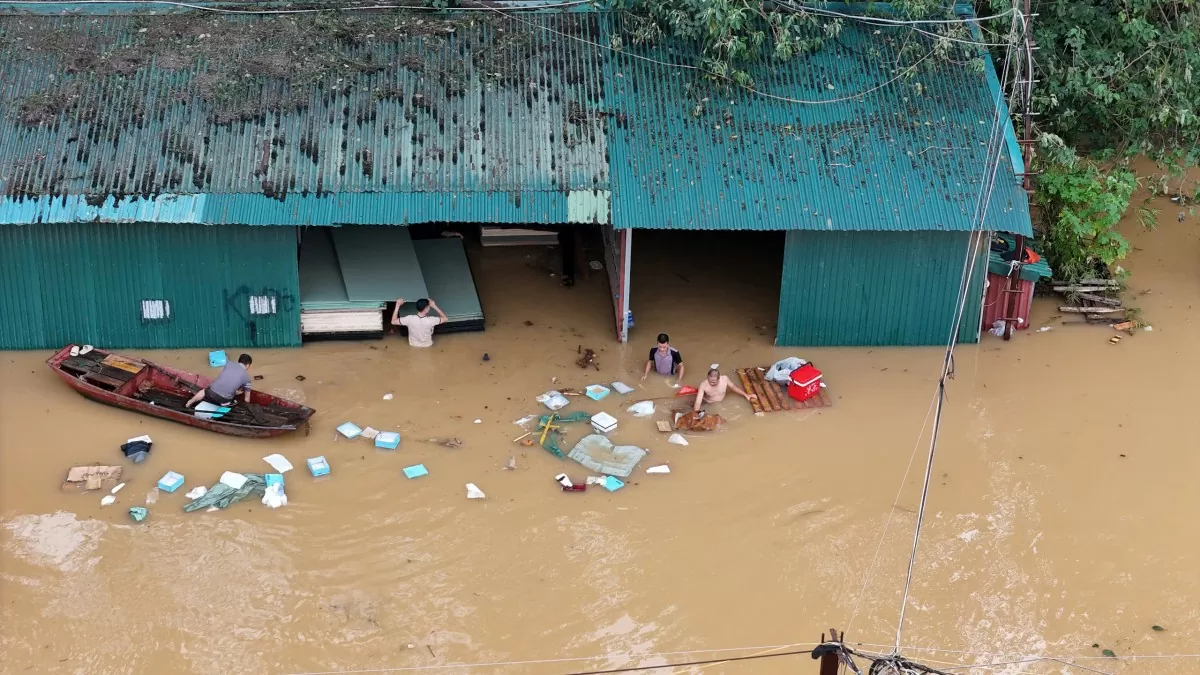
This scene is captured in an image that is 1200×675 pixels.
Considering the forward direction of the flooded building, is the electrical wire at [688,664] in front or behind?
in front

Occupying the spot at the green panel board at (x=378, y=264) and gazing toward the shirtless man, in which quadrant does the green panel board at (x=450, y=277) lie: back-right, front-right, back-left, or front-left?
front-left

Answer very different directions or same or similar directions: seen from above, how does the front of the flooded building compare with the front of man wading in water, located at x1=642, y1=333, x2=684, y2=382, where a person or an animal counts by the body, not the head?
same or similar directions

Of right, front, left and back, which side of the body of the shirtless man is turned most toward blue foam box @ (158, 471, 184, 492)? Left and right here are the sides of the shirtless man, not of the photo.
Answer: right

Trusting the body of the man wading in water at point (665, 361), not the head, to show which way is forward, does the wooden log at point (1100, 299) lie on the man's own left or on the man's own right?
on the man's own left

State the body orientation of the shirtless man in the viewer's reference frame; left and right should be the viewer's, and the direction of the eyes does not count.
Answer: facing the viewer

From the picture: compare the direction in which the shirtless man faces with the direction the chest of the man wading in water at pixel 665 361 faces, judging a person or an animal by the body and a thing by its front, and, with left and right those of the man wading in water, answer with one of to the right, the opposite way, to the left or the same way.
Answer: the same way

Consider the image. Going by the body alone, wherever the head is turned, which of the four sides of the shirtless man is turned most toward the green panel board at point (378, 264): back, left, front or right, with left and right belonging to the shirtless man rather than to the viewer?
right

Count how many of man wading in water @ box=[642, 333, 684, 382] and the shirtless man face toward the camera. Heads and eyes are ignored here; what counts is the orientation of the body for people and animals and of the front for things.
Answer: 2

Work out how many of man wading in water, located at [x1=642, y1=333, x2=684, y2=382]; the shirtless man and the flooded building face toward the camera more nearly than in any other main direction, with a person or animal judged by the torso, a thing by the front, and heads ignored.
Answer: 3

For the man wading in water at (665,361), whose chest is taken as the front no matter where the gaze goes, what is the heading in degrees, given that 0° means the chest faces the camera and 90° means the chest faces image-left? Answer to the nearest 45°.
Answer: approximately 0°
